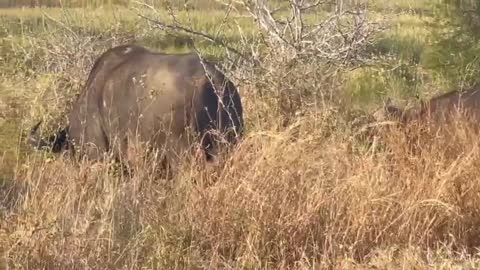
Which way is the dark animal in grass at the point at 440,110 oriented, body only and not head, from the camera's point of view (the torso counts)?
to the viewer's left

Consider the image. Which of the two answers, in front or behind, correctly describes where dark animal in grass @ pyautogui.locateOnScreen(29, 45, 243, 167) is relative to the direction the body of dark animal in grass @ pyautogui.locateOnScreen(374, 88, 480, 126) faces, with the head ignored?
in front

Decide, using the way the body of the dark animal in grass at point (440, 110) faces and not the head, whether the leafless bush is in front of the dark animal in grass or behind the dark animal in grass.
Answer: in front
